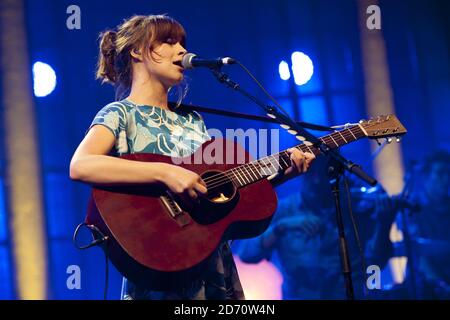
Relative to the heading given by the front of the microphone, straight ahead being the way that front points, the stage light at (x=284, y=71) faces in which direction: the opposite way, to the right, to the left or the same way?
to the left

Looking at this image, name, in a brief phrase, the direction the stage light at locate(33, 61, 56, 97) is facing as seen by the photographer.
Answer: facing the viewer

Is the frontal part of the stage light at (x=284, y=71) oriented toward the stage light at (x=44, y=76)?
no

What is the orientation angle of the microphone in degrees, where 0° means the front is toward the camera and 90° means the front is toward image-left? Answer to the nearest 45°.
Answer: approximately 90°

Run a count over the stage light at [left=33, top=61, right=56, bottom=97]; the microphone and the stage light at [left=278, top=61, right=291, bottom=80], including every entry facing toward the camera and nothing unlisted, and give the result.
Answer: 2

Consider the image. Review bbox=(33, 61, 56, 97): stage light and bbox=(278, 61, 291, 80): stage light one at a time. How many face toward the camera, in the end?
2

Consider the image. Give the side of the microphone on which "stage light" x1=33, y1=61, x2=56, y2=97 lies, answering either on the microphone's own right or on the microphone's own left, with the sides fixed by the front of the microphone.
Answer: on the microphone's own right

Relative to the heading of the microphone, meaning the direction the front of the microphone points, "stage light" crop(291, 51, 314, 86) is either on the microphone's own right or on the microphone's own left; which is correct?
on the microphone's own right

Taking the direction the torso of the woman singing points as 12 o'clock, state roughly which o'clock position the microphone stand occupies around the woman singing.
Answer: The microphone stand is roughly at 11 o'clock from the woman singing.

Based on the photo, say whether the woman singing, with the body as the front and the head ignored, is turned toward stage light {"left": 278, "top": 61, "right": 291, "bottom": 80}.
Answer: no

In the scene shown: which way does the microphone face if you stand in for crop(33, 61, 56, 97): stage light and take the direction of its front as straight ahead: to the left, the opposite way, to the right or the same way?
to the right

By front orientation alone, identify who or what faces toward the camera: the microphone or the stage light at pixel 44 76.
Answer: the stage light

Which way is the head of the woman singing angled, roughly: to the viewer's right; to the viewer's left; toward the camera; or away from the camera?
to the viewer's right

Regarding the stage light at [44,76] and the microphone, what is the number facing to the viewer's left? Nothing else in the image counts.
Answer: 1

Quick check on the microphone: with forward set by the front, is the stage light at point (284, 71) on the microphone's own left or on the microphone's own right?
on the microphone's own right

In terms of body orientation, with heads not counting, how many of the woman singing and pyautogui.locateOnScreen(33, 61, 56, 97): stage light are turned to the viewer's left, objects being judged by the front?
0

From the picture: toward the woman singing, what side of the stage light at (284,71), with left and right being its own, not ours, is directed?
front

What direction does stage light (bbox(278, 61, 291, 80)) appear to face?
toward the camera
